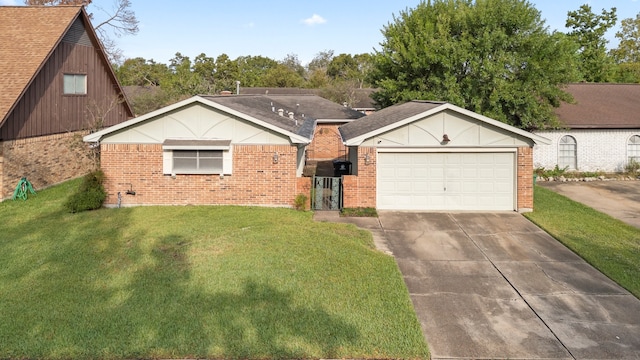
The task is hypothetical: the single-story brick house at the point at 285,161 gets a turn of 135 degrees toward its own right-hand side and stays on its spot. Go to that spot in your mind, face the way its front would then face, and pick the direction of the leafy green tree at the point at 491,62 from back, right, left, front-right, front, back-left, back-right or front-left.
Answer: right

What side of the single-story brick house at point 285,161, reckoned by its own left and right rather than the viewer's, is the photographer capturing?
front

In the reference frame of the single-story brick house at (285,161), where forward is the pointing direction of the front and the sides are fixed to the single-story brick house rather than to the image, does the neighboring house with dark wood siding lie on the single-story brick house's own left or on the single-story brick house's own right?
on the single-story brick house's own right

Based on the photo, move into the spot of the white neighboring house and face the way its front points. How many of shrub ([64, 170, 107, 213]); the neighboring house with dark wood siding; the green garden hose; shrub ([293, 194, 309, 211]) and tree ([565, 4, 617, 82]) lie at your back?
1

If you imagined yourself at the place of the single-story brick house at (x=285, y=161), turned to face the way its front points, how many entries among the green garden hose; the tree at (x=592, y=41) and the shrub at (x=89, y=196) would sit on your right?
2

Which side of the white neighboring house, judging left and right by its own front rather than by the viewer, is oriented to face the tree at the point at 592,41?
back

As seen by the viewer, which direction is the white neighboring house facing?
toward the camera

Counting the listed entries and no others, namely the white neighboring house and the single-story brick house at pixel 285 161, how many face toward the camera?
2

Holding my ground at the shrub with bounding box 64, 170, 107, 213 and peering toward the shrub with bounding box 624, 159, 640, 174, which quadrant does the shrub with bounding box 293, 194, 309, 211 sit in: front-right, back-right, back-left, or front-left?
front-right

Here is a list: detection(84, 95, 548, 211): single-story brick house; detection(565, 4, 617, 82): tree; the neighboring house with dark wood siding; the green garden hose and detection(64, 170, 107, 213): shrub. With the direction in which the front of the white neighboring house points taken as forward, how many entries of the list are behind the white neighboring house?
1

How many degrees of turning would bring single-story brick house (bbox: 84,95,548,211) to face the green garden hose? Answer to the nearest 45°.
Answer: approximately 90° to its right

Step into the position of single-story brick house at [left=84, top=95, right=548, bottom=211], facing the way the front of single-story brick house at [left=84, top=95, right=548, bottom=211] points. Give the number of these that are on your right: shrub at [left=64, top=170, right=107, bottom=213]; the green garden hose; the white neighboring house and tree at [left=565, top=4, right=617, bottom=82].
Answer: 2

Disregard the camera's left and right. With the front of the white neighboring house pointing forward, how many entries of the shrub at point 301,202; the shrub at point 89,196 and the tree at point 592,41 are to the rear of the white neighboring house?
1
